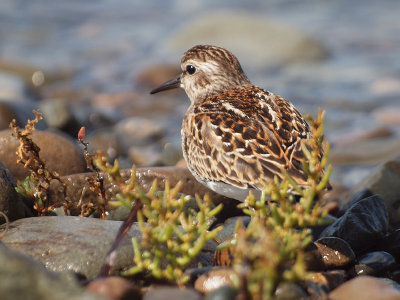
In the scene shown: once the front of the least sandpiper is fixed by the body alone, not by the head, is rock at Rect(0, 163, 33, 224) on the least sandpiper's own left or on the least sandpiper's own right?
on the least sandpiper's own left

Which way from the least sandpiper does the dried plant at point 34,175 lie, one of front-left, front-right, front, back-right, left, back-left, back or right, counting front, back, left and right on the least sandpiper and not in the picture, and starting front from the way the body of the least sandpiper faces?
front-left

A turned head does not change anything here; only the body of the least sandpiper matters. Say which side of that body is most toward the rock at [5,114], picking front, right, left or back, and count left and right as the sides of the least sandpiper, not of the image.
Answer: front

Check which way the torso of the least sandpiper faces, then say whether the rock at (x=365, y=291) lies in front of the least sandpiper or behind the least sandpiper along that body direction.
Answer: behind

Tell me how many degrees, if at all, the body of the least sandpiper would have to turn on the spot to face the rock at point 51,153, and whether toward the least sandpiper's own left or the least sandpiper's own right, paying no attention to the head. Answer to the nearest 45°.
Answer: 0° — it already faces it

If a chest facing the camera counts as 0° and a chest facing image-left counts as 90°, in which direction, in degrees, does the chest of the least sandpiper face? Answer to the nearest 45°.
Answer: approximately 135°

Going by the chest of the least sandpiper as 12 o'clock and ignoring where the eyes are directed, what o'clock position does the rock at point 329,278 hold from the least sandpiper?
The rock is roughly at 7 o'clock from the least sandpiper.

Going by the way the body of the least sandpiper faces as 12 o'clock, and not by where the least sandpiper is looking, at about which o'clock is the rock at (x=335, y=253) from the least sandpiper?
The rock is roughly at 6 o'clock from the least sandpiper.

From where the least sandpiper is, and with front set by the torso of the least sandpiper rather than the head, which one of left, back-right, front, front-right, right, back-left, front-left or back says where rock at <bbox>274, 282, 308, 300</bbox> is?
back-left

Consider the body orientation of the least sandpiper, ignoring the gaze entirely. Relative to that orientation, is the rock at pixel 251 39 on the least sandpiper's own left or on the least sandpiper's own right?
on the least sandpiper's own right

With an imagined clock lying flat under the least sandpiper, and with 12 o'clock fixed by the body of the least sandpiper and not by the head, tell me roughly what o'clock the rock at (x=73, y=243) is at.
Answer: The rock is roughly at 9 o'clock from the least sandpiper.
